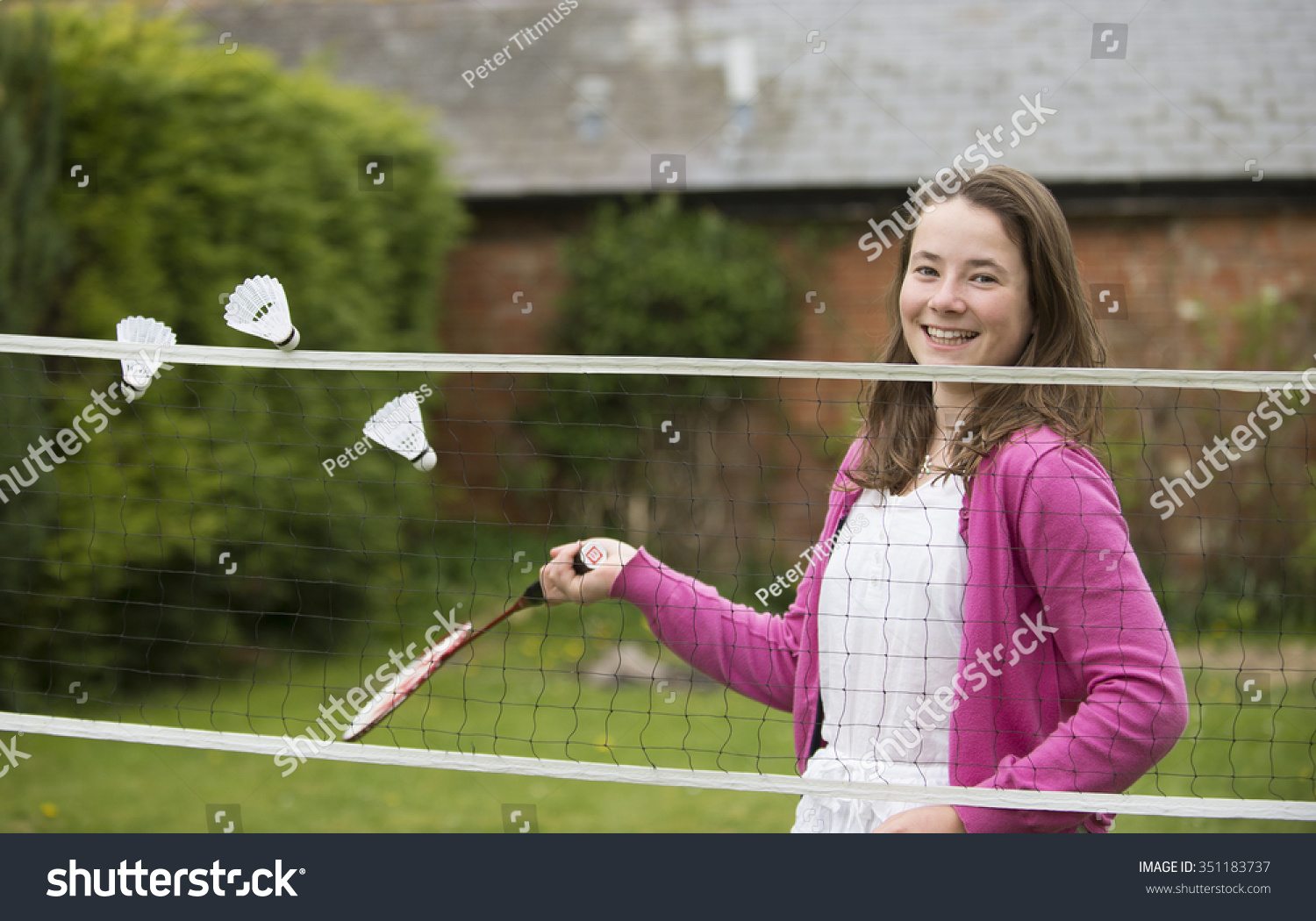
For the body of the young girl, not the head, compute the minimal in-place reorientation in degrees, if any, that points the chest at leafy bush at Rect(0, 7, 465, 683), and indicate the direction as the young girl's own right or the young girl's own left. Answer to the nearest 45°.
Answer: approximately 90° to the young girl's own right

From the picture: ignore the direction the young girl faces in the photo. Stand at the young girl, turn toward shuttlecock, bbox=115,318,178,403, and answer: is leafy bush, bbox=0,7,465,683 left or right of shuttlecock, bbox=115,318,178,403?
right

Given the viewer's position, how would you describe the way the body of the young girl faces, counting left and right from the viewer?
facing the viewer and to the left of the viewer

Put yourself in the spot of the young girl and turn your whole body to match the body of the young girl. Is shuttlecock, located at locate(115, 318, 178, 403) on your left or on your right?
on your right

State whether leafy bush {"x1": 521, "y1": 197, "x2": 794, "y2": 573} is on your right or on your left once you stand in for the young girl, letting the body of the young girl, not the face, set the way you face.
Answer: on your right

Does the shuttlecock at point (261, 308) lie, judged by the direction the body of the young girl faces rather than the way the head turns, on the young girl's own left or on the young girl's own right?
on the young girl's own right
